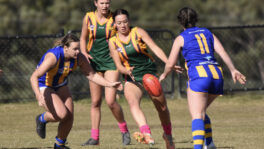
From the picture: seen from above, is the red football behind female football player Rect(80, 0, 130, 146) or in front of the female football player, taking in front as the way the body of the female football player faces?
in front

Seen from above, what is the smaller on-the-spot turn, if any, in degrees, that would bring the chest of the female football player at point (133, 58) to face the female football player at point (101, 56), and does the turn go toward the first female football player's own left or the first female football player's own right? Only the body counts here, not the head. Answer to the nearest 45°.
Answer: approximately 135° to the first female football player's own right

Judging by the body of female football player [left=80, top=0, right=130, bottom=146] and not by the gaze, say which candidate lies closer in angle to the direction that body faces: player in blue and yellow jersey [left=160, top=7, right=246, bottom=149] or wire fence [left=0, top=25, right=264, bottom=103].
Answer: the player in blue and yellow jersey

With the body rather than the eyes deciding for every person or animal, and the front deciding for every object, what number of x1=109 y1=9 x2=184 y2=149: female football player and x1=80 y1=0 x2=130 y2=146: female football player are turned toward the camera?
2

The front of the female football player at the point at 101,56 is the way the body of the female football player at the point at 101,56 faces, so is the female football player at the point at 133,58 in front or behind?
in front

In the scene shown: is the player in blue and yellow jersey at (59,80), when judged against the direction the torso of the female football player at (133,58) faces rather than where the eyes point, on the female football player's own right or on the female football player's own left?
on the female football player's own right

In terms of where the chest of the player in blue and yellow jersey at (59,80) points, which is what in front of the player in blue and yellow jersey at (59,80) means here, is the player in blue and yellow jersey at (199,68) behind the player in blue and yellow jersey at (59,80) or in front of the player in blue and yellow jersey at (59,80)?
in front

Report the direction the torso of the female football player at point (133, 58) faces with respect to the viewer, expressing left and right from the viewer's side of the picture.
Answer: facing the viewer

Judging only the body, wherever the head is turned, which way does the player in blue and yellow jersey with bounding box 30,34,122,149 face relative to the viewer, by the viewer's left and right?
facing the viewer and to the right of the viewer

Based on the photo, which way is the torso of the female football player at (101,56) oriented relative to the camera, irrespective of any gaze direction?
toward the camera

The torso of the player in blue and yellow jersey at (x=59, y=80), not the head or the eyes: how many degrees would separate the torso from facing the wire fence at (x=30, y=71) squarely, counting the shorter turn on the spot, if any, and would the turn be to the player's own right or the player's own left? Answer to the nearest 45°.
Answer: approximately 135° to the player's own left

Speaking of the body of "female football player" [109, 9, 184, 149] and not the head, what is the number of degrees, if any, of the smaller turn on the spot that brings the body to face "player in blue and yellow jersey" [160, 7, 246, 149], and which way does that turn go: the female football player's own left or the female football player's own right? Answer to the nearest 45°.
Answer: approximately 45° to the female football player's own left
